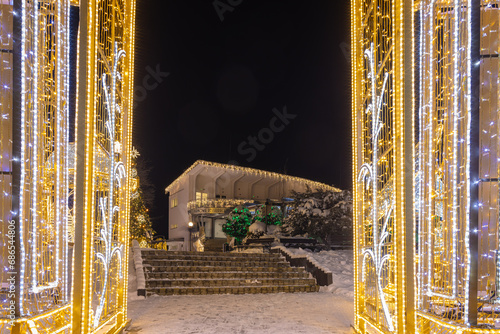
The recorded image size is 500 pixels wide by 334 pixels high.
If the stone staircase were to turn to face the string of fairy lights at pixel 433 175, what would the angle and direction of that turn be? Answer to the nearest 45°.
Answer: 0° — it already faces it

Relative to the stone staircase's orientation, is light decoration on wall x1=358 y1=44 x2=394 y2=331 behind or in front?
in front

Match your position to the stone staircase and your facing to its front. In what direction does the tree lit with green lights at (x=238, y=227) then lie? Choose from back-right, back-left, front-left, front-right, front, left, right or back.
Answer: back

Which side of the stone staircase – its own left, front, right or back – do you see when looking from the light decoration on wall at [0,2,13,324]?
front

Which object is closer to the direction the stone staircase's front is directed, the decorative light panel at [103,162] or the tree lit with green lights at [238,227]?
the decorative light panel

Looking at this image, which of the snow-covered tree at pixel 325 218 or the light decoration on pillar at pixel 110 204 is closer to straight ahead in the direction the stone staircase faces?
the light decoration on pillar

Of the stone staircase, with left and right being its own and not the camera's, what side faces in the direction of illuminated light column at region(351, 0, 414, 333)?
front

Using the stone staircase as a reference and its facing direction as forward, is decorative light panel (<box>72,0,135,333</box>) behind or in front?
in front

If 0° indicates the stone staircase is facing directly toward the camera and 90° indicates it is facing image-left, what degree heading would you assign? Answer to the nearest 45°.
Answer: approximately 0°
